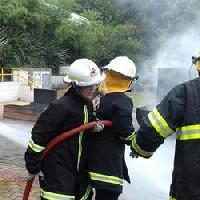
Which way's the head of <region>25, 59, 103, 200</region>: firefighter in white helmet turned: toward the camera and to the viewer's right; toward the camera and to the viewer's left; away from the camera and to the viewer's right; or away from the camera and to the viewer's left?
toward the camera and to the viewer's right

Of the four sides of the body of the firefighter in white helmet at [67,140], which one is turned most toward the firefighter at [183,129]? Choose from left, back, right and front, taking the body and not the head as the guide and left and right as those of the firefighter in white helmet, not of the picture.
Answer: front

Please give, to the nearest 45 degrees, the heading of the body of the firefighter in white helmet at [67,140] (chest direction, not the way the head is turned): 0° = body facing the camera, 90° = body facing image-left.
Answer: approximately 315°

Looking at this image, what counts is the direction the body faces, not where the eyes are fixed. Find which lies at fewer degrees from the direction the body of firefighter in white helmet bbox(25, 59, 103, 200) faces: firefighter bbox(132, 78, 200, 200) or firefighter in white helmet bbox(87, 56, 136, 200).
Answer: the firefighter
